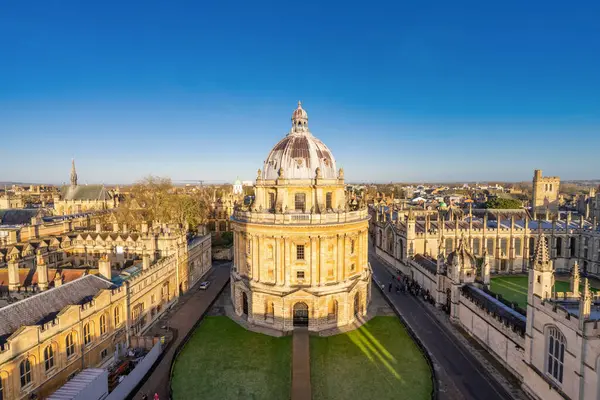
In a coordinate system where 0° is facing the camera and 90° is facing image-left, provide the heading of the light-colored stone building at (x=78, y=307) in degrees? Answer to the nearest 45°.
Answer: approximately 315°
